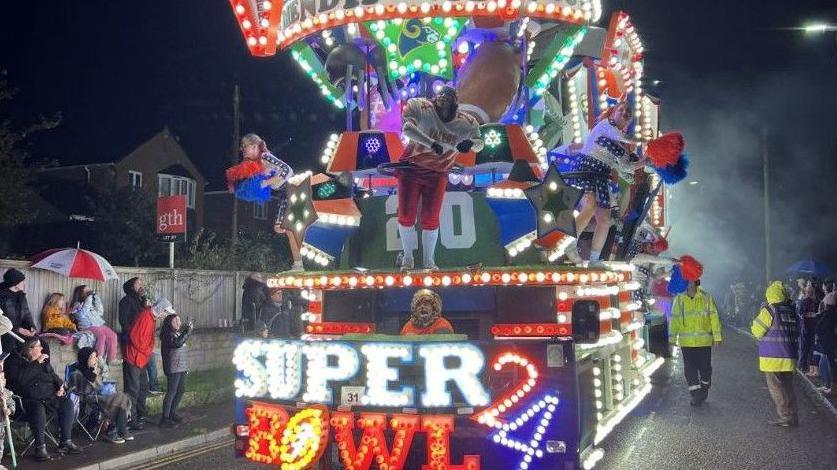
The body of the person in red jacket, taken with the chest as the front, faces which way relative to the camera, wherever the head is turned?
to the viewer's right

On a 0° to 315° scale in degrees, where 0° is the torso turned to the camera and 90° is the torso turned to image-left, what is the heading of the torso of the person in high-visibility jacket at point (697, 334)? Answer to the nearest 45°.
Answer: approximately 0°

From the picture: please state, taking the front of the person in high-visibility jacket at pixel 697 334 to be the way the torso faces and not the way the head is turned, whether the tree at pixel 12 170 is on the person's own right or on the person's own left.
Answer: on the person's own right

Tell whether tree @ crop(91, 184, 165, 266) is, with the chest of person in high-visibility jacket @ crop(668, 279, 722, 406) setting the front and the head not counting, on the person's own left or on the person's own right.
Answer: on the person's own right

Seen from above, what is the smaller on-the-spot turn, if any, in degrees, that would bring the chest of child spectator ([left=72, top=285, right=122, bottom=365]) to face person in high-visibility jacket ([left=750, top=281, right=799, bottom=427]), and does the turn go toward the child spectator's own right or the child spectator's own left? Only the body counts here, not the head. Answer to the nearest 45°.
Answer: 0° — they already face them

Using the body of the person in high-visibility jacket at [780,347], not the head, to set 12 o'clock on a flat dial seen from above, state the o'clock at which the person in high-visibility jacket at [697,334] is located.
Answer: the person in high-visibility jacket at [697,334] is roughly at 12 o'clock from the person in high-visibility jacket at [780,347].

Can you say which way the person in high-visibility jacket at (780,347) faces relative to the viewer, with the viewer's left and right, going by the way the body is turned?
facing away from the viewer and to the left of the viewer

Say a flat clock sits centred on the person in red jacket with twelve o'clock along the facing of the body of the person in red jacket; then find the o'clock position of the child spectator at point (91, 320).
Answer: The child spectator is roughly at 8 o'clock from the person in red jacket.

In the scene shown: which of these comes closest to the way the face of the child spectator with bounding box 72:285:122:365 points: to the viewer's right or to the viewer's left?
to the viewer's right

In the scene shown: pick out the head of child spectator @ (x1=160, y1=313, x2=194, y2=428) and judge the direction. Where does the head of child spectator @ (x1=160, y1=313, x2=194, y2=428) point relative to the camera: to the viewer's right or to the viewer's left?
to the viewer's right
